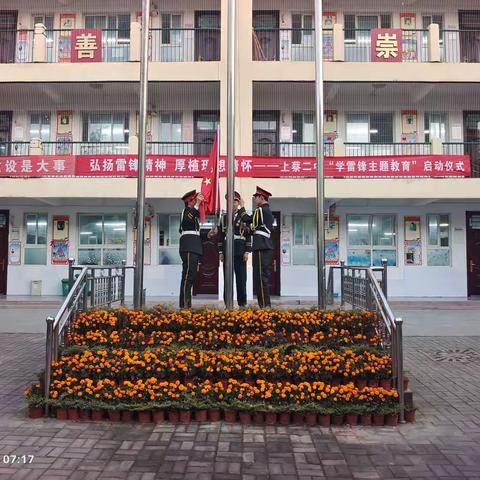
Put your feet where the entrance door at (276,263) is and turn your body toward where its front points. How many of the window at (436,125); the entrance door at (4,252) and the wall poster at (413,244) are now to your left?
2

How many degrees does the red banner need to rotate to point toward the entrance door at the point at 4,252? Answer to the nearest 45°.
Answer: approximately 90° to its right

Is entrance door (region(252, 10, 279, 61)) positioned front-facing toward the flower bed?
yes

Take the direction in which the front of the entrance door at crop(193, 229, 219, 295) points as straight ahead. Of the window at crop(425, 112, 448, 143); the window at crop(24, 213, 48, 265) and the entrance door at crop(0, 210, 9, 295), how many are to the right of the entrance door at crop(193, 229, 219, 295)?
2

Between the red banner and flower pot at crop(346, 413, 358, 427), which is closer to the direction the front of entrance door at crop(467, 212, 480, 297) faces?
the flower pot

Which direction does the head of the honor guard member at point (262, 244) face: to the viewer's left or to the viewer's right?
to the viewer's left

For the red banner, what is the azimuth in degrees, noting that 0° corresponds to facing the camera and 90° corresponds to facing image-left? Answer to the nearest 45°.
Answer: approximately 0°

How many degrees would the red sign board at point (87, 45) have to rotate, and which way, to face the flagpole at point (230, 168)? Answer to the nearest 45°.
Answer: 0° — it already faces it
